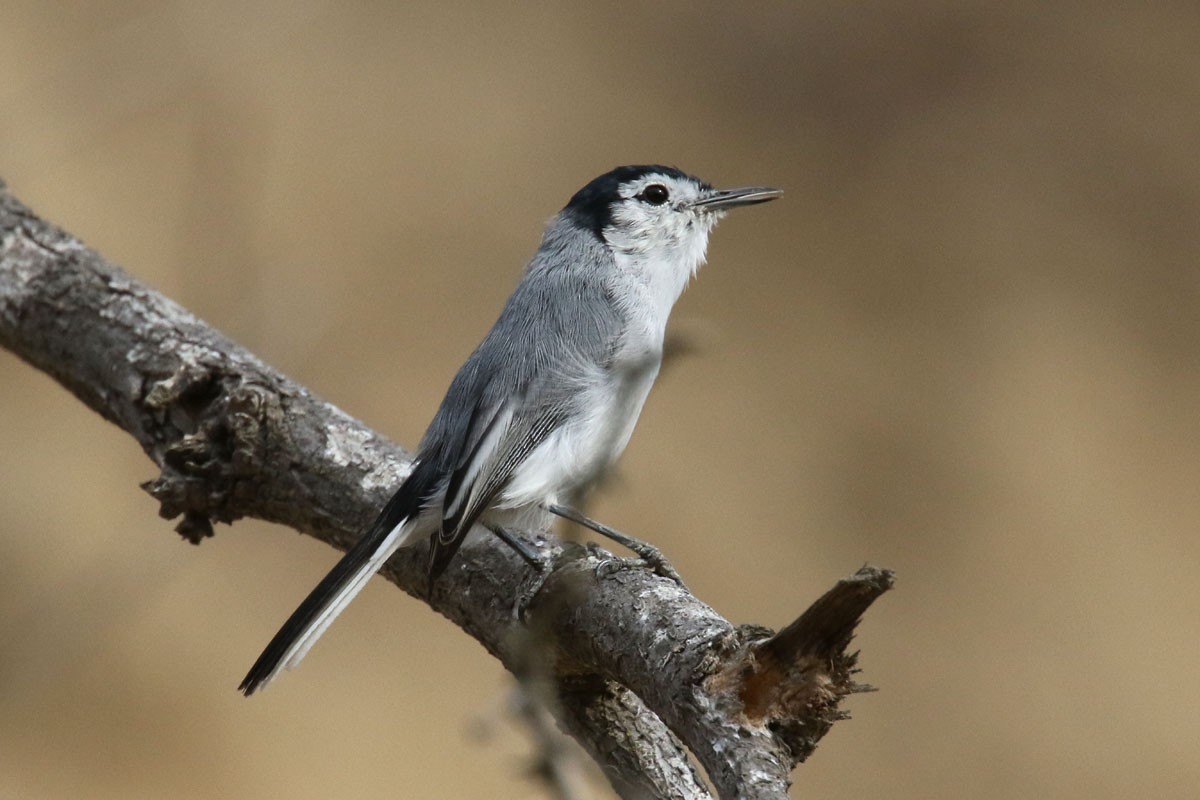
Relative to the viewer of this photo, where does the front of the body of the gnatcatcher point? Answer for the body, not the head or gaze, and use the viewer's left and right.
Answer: facing to the right of the viewer
